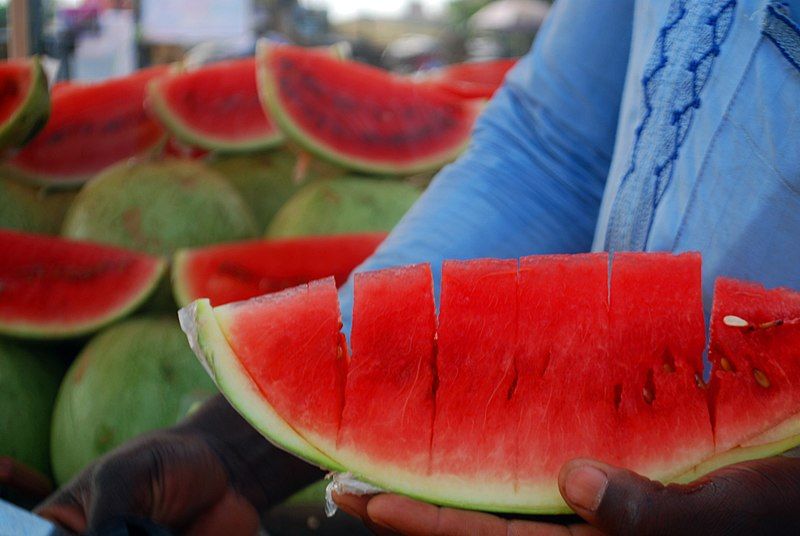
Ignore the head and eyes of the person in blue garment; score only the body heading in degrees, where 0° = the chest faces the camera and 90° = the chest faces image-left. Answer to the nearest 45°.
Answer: approximately 45°

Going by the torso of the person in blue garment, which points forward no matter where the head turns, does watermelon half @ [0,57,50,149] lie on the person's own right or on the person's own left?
on the person's own right

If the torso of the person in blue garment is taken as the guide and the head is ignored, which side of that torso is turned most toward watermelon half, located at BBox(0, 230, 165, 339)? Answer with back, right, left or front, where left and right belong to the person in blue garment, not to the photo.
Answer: right

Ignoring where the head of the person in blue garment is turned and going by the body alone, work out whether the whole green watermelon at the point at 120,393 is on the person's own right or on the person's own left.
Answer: on the person's own right

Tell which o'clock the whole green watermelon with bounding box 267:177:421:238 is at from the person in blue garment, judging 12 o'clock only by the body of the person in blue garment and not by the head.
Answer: The whole green watermelon is roughly at 4 o'clock from the person in blue garment.

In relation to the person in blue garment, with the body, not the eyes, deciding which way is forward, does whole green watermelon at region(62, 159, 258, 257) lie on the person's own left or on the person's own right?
on the person's own right

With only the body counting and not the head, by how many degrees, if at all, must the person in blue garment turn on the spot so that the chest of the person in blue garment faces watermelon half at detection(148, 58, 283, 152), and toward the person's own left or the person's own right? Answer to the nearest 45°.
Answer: approximately 90° to the person's own right

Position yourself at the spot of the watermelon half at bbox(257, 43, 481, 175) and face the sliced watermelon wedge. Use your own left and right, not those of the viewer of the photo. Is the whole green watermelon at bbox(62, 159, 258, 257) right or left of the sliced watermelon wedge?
right

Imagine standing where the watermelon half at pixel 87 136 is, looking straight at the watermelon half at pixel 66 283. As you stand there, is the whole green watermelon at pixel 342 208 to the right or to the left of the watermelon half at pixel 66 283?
left

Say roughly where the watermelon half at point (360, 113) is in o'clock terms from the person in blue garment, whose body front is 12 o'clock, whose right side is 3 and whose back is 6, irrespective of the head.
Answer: The watermelon half is roughly at 4 o'clock from the person in blue garment.
